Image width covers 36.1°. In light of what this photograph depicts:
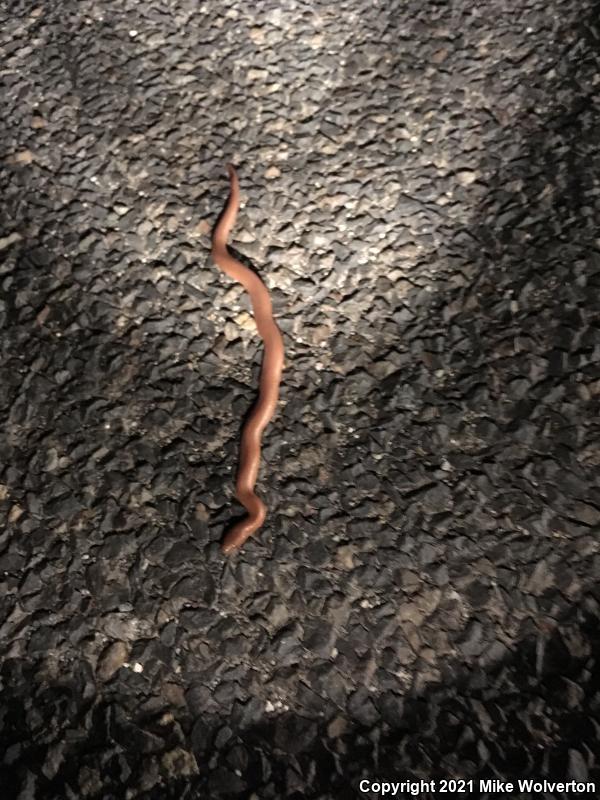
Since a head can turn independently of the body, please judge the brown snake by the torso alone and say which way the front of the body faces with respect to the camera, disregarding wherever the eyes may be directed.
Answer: toward the camera
